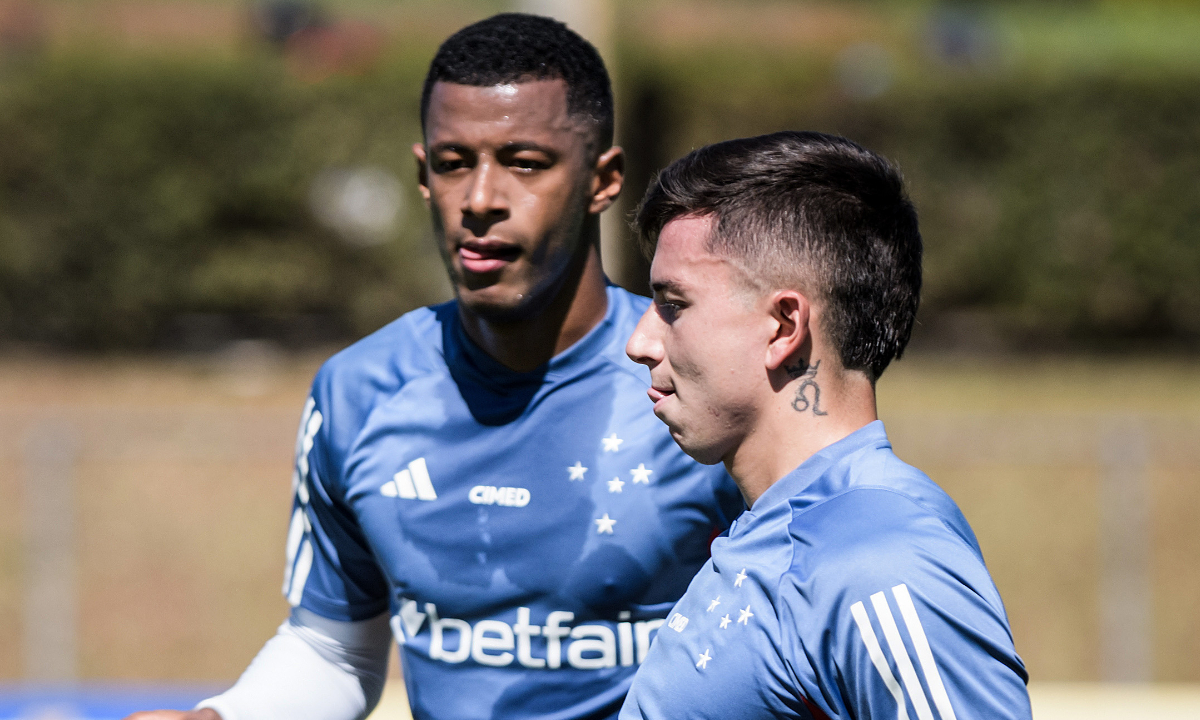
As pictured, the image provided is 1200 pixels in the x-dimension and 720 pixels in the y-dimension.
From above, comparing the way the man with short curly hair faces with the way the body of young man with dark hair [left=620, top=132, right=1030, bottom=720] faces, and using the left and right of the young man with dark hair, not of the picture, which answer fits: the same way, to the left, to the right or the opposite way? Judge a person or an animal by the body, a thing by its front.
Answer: to the left

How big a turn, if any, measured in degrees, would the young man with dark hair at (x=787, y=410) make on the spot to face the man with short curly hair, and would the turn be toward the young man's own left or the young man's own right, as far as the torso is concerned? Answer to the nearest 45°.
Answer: approximately 45° to the young man's own right

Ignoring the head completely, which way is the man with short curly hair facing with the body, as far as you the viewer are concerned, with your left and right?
facing the viewer

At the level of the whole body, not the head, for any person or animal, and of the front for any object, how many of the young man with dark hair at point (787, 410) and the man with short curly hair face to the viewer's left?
1

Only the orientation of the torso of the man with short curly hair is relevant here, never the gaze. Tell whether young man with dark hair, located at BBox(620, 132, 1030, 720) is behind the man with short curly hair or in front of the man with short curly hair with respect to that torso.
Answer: in front

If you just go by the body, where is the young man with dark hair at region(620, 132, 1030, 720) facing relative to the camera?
to the viewer's left

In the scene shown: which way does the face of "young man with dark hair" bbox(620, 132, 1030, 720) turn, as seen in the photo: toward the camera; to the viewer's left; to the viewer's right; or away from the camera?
to the viewer's left

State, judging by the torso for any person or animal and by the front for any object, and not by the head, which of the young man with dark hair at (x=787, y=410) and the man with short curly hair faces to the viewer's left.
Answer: the young man with dark hair
